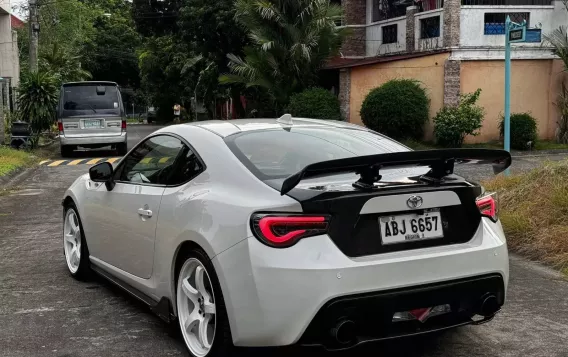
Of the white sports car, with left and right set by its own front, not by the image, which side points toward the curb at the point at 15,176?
front

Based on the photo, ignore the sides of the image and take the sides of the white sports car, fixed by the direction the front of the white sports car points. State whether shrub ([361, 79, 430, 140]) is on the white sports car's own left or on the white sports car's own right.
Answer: on the white sports car's own right

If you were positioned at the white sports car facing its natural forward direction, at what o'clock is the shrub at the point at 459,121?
The shrub is roughly at 2 o'clock from the white sports car.

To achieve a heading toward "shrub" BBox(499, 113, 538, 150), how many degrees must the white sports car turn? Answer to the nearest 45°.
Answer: approximately 45° to its right

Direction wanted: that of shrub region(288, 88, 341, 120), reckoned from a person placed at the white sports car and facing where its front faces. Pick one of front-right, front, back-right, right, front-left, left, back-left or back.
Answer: front-right

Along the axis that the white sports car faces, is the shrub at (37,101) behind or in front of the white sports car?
in front

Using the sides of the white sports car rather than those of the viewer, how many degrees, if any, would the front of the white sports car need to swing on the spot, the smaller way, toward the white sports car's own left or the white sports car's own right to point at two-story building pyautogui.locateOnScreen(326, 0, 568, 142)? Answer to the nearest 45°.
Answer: approximately 45° to the white sports car's own right

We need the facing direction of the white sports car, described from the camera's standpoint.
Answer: facing away from the viewer and to the left of the viewer

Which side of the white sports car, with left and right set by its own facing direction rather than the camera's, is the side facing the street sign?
right

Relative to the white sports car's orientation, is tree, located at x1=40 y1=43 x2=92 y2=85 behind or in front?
in front

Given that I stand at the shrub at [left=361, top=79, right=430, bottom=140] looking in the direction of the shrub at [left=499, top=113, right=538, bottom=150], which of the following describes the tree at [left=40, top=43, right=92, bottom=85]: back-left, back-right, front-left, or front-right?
back-left

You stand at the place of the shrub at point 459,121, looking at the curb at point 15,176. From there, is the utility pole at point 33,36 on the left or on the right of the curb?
right
